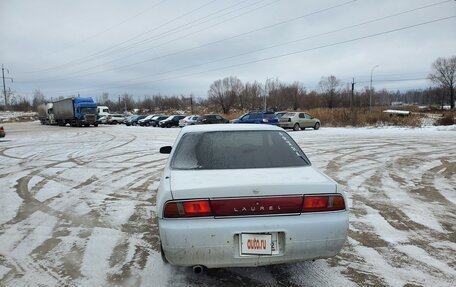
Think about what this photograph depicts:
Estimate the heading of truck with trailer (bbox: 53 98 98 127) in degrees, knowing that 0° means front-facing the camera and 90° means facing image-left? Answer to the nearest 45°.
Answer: approximately 315°

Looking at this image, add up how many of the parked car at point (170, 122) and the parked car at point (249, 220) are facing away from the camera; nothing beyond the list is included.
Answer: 1

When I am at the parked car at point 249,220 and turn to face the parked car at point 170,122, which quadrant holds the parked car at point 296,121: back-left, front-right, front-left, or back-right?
front-right

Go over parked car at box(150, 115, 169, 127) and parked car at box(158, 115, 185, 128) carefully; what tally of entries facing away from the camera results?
0

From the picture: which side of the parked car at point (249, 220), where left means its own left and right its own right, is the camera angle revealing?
back

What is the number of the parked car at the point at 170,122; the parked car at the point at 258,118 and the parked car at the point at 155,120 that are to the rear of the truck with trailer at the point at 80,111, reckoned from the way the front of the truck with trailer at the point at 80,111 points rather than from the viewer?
0

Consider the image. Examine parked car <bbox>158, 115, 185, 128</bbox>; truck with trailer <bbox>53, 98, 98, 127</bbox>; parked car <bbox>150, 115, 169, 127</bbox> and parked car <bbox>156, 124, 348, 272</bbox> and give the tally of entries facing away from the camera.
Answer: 1

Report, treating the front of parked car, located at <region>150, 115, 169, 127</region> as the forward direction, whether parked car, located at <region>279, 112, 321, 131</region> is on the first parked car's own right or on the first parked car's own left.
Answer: on the first parked car's own left

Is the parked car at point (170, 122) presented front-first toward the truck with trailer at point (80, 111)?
no

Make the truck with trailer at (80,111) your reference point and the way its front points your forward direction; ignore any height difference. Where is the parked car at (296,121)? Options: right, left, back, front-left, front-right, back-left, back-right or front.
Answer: front

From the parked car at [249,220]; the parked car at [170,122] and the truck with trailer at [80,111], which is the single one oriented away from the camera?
the parked car at [249,220]

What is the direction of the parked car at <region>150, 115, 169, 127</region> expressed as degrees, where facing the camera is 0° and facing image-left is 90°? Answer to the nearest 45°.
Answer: approximately 45°

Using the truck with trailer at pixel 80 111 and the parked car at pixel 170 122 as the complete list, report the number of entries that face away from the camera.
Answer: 0

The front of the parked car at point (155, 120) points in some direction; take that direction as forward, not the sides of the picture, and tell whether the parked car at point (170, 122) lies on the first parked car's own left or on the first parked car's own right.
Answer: on the first parked car's own left

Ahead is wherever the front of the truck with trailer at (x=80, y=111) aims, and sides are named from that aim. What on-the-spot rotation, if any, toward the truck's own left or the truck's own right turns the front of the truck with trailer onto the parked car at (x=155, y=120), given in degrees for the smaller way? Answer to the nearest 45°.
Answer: approximately 45° to the truck's own left

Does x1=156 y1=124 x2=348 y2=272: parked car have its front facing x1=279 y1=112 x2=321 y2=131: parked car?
yes

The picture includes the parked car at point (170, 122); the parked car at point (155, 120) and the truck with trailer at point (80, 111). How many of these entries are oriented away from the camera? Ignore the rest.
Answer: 0

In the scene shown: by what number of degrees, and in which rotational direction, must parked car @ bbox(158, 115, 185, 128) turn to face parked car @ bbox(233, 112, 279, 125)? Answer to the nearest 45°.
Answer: approximately 90° to its left

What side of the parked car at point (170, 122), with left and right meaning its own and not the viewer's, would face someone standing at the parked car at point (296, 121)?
left

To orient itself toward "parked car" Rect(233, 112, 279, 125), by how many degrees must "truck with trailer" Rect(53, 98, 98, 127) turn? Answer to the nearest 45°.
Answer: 0° — it already faces it

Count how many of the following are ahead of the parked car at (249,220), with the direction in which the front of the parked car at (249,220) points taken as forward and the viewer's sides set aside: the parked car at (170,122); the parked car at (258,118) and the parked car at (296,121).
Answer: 3

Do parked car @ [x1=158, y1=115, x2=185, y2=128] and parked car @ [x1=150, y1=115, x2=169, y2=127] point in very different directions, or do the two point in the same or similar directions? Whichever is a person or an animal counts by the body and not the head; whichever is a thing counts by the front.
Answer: same or similar directions
